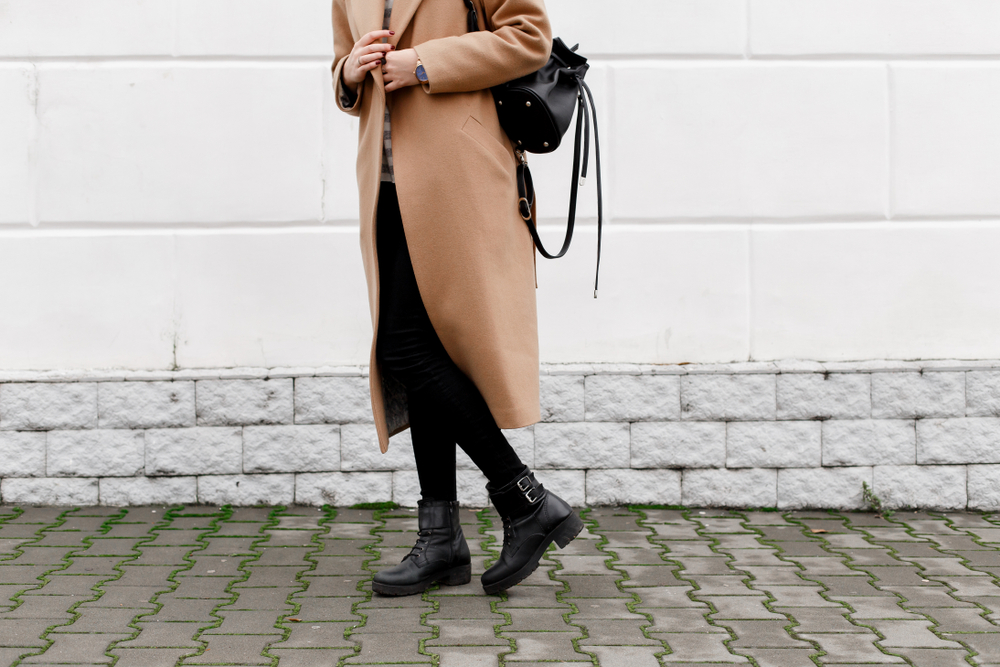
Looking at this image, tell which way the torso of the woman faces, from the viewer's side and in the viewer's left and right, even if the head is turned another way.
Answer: facing the viewer and to the left of the viewer
